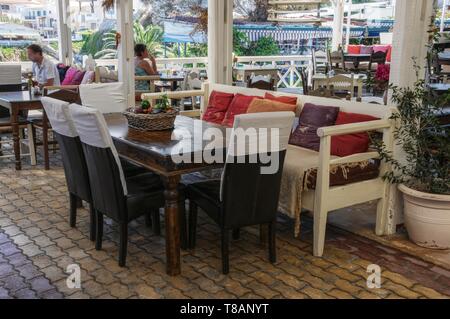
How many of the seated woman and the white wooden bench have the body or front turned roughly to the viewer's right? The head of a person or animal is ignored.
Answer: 1

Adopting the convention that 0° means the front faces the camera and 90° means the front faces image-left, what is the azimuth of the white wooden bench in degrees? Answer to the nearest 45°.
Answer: approximately 45°

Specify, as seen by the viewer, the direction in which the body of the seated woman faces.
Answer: to the viewer's right

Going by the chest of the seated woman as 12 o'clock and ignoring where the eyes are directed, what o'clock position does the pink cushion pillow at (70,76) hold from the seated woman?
The pink cushion pillow is roughly at 5 o'clock from the seated woman.

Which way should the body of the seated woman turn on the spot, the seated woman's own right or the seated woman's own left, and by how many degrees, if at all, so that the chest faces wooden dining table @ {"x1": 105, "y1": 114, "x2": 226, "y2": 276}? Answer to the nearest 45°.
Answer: approximately 90° to the seated woman's own right

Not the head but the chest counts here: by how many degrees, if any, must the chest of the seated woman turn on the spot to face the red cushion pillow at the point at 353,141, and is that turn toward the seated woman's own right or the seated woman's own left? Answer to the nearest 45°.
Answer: approximately 90° to the seated woman's own right

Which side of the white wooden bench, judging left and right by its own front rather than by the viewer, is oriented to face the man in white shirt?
right
